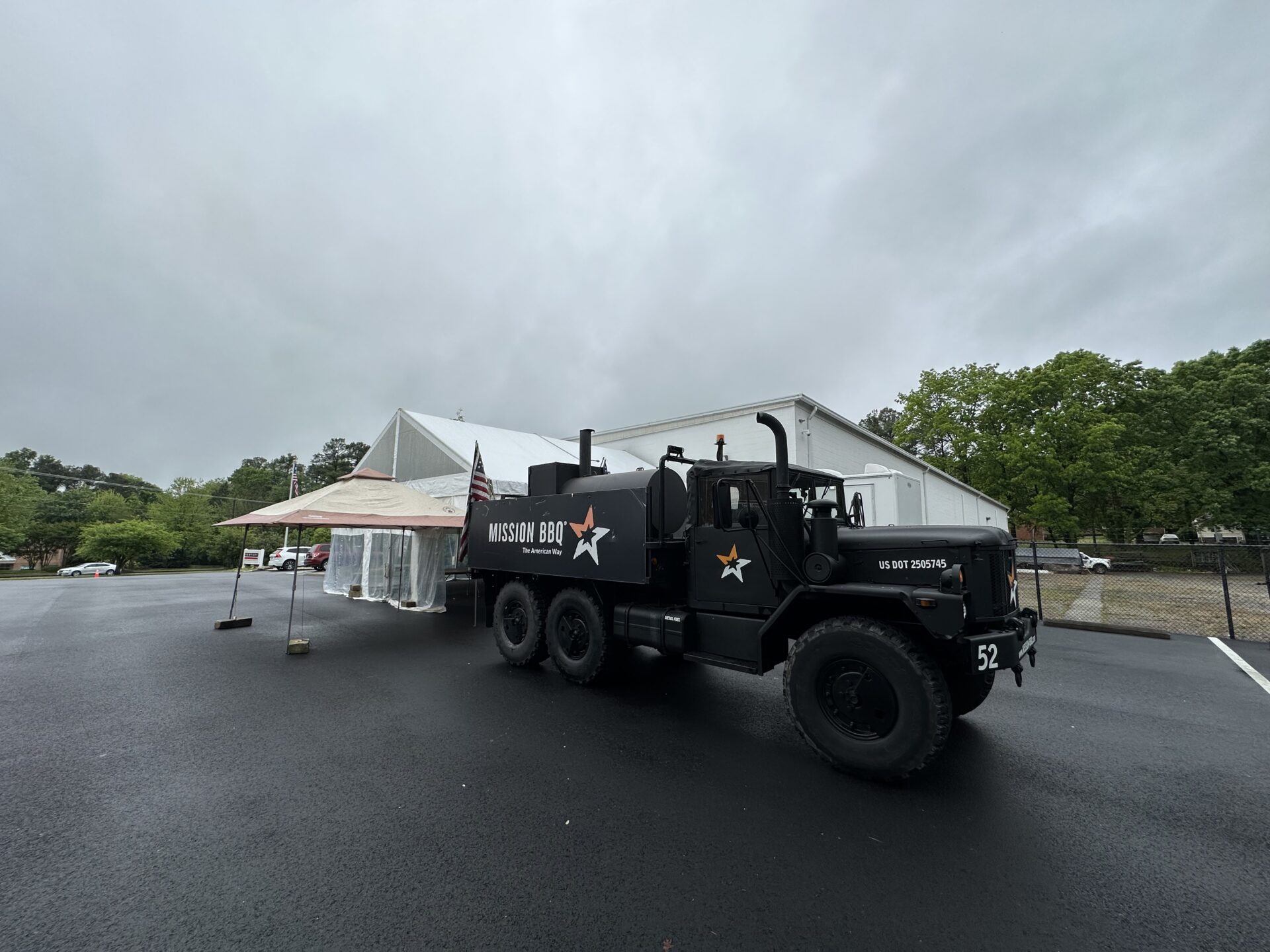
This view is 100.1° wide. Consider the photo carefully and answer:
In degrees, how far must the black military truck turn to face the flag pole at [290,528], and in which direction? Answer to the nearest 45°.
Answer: approximately 180°

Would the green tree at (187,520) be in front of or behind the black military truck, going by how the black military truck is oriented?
behind

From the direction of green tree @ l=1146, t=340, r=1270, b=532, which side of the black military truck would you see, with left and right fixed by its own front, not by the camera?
left

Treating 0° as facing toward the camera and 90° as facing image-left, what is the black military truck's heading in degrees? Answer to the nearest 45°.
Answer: approximately 315°

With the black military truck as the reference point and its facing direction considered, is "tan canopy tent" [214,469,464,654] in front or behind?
behind

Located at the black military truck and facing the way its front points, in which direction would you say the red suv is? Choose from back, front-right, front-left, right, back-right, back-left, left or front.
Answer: back

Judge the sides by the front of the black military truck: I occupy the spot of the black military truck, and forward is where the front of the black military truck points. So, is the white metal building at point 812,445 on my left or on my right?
on my left

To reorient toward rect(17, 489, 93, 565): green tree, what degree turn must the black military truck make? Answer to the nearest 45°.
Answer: approximately 180°

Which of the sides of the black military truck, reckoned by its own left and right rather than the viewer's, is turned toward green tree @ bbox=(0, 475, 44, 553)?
back
